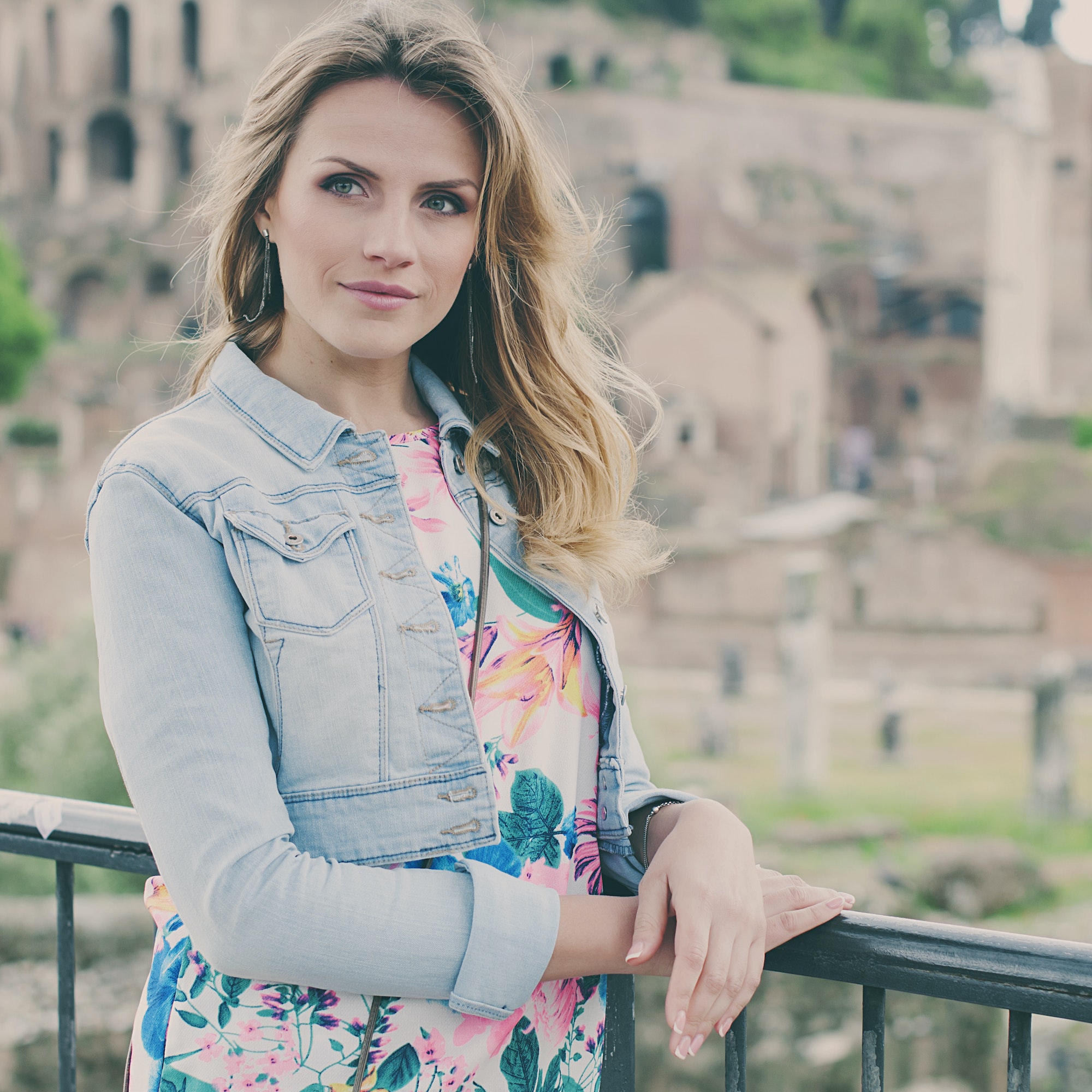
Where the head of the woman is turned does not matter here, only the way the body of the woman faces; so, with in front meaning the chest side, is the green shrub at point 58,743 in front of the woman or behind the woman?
behind

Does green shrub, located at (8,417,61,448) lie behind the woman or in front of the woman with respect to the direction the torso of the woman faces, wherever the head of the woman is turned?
behind

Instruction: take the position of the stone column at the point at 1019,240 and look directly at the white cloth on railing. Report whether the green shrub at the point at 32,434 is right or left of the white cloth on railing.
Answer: right

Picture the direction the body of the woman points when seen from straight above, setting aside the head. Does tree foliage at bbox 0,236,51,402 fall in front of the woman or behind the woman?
behind

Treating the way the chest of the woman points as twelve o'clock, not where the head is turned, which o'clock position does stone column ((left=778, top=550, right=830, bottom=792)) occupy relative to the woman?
The stone column is roughly at 8 o'clock from the woman.

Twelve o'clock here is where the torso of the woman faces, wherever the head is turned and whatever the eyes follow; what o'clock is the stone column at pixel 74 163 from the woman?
The stone column is roughly at 7 o'clock from the woman.

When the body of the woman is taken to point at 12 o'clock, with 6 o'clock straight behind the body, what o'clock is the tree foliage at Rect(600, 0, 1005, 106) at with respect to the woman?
The tree foliage is roughly at 8 o'clock from the woman.

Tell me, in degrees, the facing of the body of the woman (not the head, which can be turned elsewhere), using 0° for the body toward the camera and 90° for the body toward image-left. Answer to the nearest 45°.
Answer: approximately 315°
